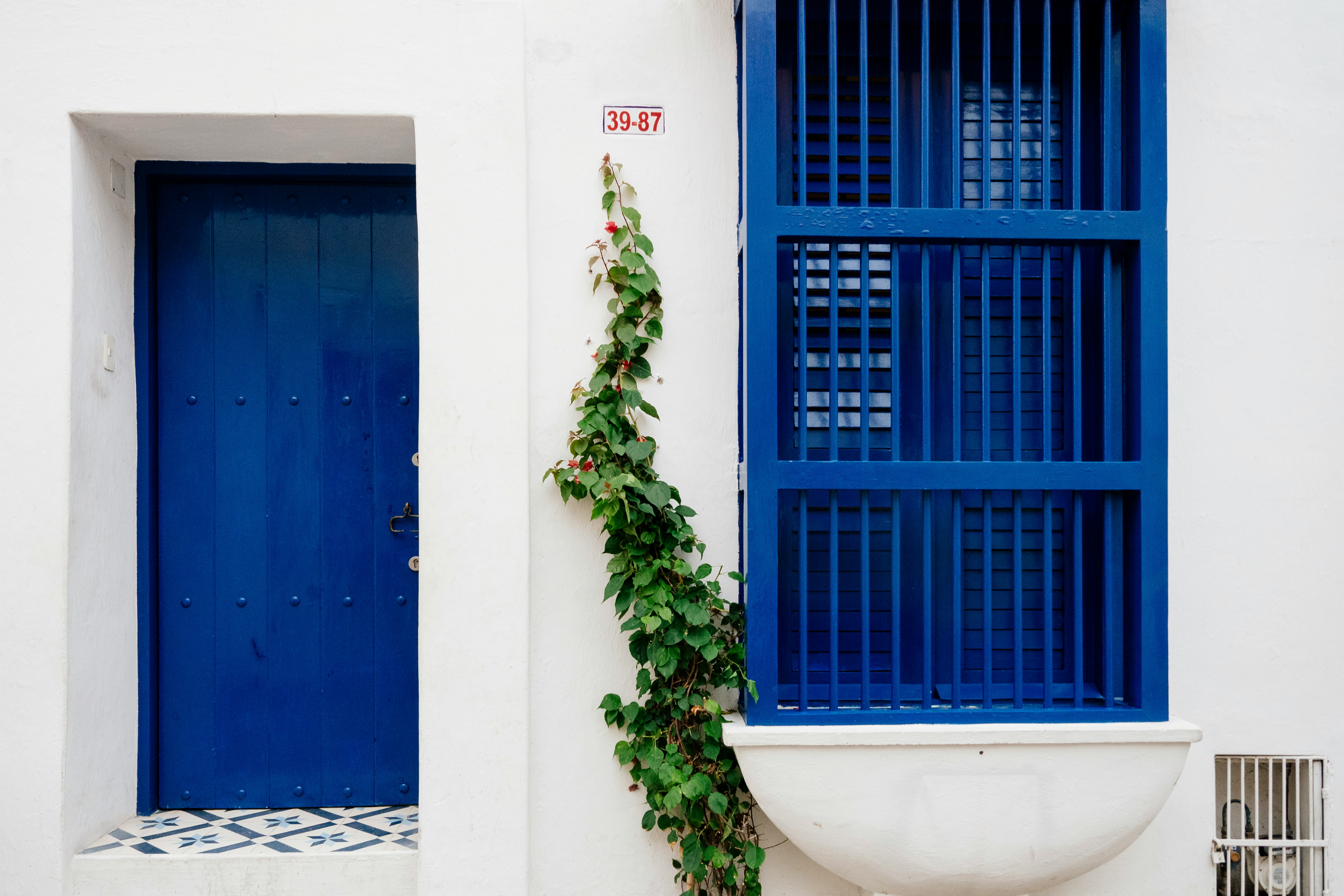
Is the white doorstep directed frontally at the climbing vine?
no

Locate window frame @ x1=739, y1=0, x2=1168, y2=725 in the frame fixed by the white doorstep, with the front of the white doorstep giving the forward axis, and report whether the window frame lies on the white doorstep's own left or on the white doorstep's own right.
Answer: on the white doorstep's own left

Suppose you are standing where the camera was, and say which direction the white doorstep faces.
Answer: facing the viewer
